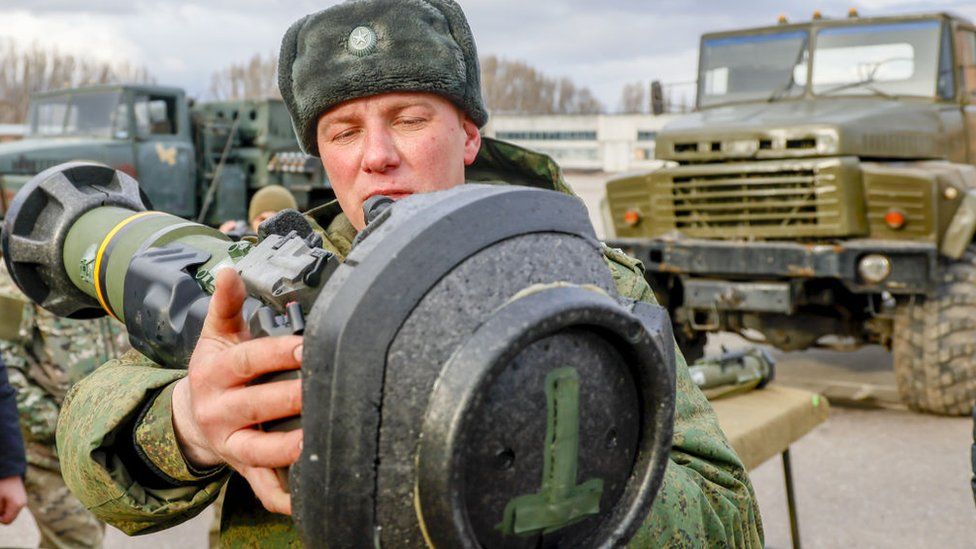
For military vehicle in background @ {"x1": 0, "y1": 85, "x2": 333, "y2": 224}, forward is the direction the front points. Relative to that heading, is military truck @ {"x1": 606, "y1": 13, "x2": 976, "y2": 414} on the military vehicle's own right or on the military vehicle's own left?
on the military vehicle's own left

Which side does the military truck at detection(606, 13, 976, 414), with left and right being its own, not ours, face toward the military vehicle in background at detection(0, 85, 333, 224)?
right

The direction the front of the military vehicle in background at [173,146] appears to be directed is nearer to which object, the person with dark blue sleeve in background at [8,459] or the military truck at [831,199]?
the person with dark blue sleeve in background

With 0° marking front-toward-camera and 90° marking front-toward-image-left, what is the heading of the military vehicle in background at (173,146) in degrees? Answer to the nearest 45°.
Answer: approximately 45°

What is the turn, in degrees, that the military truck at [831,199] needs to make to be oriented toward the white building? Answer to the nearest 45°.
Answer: approximately 135° to its right

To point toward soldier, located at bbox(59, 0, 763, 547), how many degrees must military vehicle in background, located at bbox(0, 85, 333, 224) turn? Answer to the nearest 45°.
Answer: approximately 45° to its left

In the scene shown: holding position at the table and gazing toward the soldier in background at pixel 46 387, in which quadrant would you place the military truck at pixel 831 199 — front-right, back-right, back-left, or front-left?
back-right

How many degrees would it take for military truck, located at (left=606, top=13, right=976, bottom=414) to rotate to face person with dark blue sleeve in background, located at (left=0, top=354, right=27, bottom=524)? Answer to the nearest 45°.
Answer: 0° — it already faces them

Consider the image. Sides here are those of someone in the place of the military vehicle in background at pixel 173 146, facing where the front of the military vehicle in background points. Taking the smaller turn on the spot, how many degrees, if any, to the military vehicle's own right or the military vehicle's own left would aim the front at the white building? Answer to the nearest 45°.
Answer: approximately 180°

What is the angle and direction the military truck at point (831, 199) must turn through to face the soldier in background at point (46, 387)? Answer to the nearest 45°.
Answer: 0° — it already faces them
